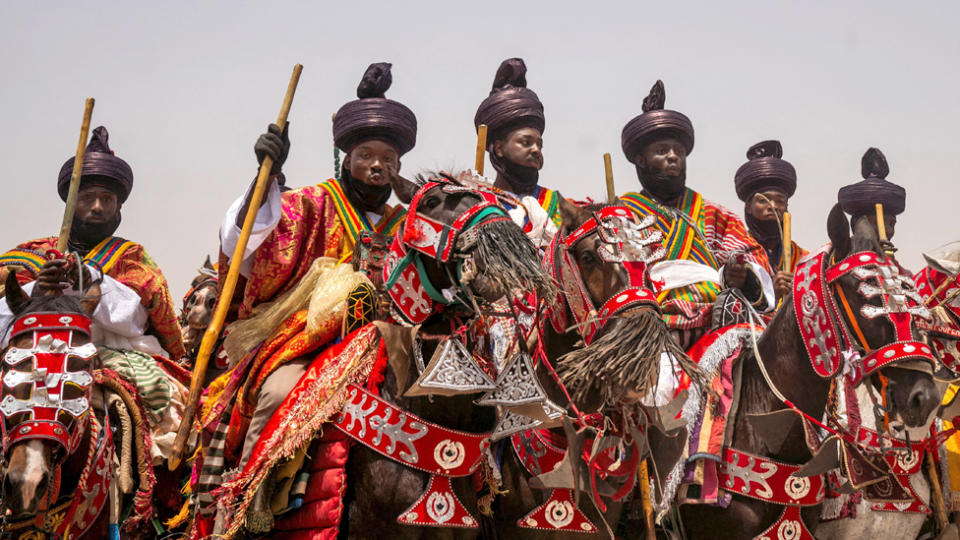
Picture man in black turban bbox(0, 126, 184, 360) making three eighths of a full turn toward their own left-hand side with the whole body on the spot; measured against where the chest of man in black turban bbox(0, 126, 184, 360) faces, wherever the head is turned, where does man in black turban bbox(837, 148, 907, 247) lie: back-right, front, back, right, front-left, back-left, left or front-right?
front-right

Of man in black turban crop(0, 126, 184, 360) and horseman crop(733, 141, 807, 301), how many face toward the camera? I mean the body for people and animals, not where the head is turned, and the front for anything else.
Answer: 2

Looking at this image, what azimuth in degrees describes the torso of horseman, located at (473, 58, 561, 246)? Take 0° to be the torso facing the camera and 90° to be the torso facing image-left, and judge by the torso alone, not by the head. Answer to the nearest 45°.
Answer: approximately 315°

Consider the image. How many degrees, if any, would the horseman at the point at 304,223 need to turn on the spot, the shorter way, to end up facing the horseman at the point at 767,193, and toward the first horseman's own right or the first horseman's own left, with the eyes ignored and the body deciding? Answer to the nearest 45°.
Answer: approximately 90° to the first horseman's own left

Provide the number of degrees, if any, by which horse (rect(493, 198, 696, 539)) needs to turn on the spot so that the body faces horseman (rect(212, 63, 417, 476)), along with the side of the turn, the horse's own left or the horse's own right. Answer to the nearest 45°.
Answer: approximately 135° to the horse's own right

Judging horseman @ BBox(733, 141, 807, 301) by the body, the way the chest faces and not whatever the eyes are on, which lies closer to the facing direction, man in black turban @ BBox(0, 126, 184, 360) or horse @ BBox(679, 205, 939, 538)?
the horse

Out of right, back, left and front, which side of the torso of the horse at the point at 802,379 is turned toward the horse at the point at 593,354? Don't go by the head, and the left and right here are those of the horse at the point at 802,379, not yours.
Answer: right

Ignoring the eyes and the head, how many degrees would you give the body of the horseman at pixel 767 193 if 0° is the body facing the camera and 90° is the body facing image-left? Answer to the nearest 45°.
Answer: approximately 0°
